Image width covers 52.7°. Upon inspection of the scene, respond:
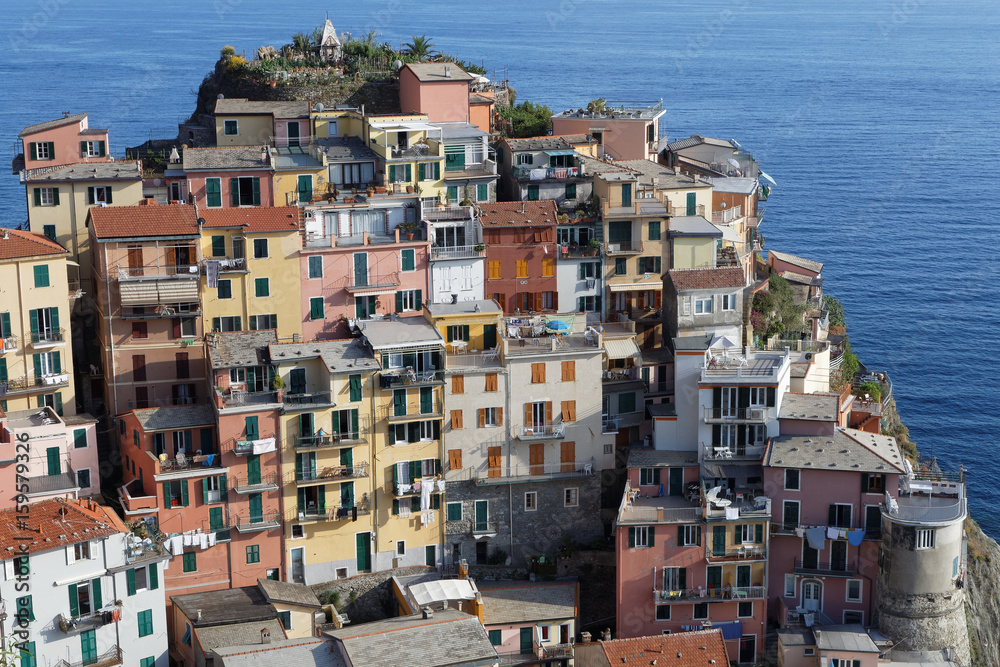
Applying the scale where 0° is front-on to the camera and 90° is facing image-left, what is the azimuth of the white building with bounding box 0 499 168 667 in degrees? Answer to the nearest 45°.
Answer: approximately 0°
